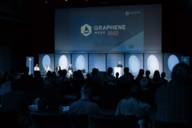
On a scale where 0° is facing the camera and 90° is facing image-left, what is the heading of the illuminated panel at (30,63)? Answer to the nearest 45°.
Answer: approximately 0°

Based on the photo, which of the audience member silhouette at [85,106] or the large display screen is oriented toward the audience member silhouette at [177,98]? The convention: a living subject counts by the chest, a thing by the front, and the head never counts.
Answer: the large display screen

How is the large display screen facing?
toward the camera

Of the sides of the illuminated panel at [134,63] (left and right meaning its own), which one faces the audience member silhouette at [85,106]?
front

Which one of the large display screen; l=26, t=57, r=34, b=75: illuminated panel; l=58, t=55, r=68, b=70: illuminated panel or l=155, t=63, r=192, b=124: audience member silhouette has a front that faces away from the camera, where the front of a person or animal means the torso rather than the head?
the audience member silhouette

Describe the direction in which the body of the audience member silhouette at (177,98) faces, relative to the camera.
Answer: away from the camera

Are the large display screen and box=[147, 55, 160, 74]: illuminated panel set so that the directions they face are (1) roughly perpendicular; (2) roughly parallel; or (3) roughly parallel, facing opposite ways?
roughly parallel

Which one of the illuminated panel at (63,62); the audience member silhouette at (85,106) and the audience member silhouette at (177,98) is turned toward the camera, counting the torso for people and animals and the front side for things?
the illuminated panel

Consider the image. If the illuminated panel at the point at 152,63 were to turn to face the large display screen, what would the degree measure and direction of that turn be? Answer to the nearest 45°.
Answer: approximately 90° to its right

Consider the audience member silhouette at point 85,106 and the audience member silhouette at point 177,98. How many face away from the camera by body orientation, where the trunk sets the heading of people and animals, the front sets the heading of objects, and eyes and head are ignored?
2

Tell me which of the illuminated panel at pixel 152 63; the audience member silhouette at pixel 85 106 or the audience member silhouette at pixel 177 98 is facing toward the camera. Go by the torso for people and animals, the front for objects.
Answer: the illuminated panel

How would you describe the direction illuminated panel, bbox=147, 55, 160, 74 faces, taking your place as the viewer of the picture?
facing the viewer

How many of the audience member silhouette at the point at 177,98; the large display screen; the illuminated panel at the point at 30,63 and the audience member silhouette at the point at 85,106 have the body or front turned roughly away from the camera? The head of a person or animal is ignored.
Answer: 2

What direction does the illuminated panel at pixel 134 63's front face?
toward the camera

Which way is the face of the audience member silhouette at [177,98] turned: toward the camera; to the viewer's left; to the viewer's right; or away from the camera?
away from the camera
